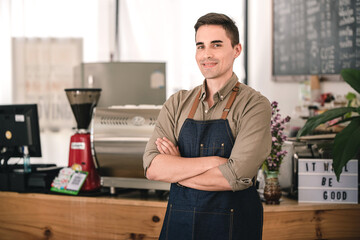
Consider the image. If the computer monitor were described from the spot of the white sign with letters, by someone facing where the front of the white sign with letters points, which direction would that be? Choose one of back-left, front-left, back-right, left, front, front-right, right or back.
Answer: right

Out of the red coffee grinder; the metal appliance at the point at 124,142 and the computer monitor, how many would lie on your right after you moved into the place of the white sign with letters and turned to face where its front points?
3

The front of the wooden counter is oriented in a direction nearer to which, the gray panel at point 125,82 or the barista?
the barista

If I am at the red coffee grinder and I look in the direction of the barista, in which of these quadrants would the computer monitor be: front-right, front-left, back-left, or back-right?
back-right

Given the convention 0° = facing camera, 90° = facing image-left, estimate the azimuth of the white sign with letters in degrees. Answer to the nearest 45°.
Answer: approximately 0°

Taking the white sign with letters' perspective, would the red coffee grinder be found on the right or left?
on its right
